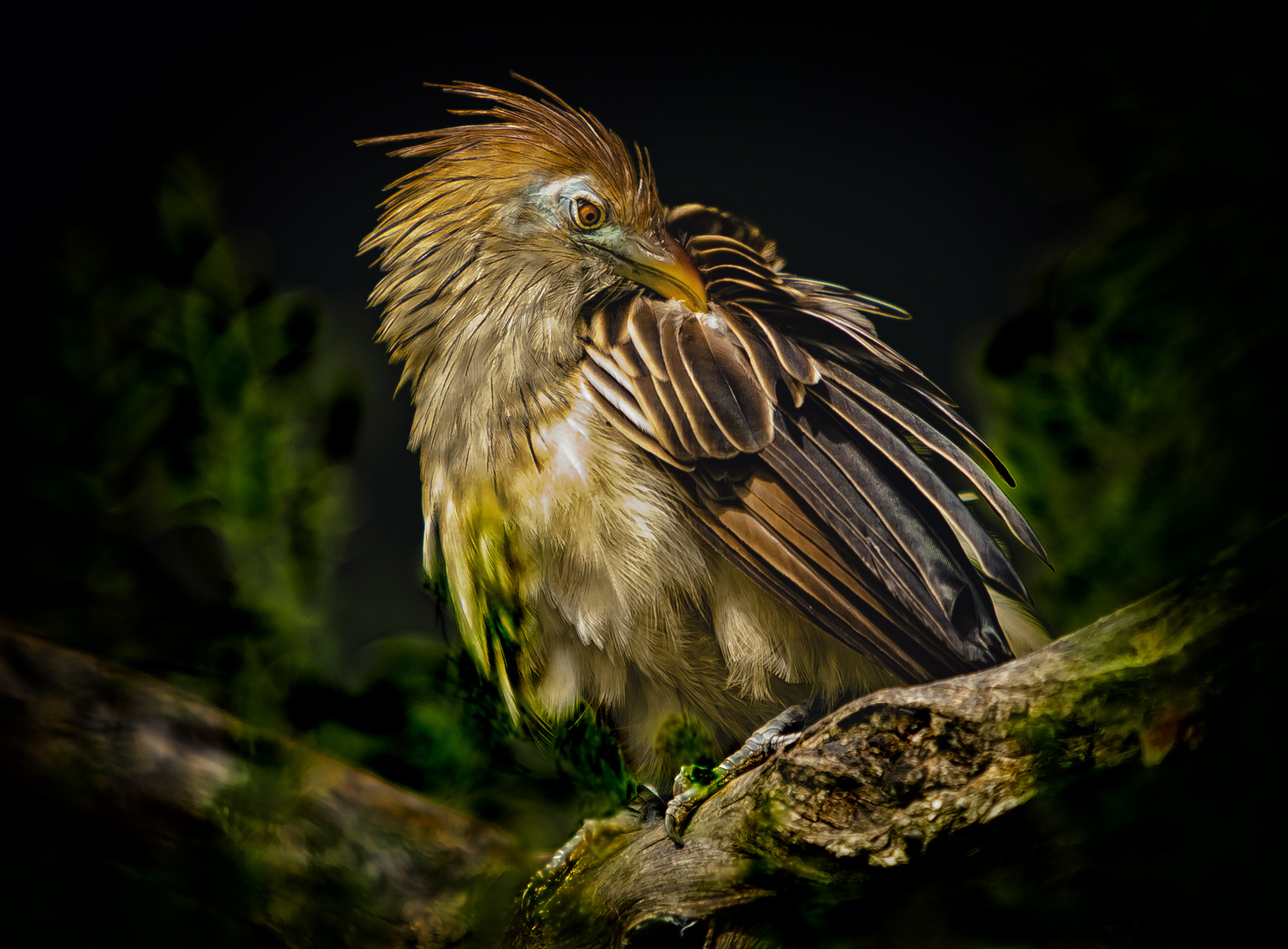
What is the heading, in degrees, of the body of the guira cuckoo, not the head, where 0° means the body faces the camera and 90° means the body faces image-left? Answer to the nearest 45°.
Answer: approximately 45°
